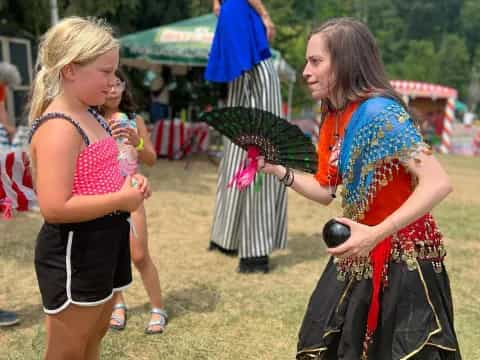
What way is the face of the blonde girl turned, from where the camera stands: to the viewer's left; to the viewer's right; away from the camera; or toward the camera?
to the viewer's right

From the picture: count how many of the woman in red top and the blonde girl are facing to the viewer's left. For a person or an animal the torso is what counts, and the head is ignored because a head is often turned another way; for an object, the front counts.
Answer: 1

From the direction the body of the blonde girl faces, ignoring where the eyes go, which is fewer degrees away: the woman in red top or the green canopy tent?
the woman in red top

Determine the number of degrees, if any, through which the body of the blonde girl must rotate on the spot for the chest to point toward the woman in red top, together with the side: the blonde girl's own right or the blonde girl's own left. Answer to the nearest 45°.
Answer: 0° — they already face them

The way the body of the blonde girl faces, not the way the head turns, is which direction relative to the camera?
to the viewer's right

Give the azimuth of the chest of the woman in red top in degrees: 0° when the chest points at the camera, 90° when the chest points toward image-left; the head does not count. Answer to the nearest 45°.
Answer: approximately 90°

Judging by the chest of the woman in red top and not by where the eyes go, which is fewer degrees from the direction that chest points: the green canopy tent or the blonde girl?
the blonde girl

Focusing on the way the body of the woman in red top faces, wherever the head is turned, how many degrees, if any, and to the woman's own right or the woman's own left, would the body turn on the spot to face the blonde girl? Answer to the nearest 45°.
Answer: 0° — they already face them

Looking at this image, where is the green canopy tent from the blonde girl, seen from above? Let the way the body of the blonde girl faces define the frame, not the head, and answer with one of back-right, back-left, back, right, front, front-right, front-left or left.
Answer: left

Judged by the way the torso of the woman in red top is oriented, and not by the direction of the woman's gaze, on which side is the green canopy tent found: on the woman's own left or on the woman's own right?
on the woman's own right
